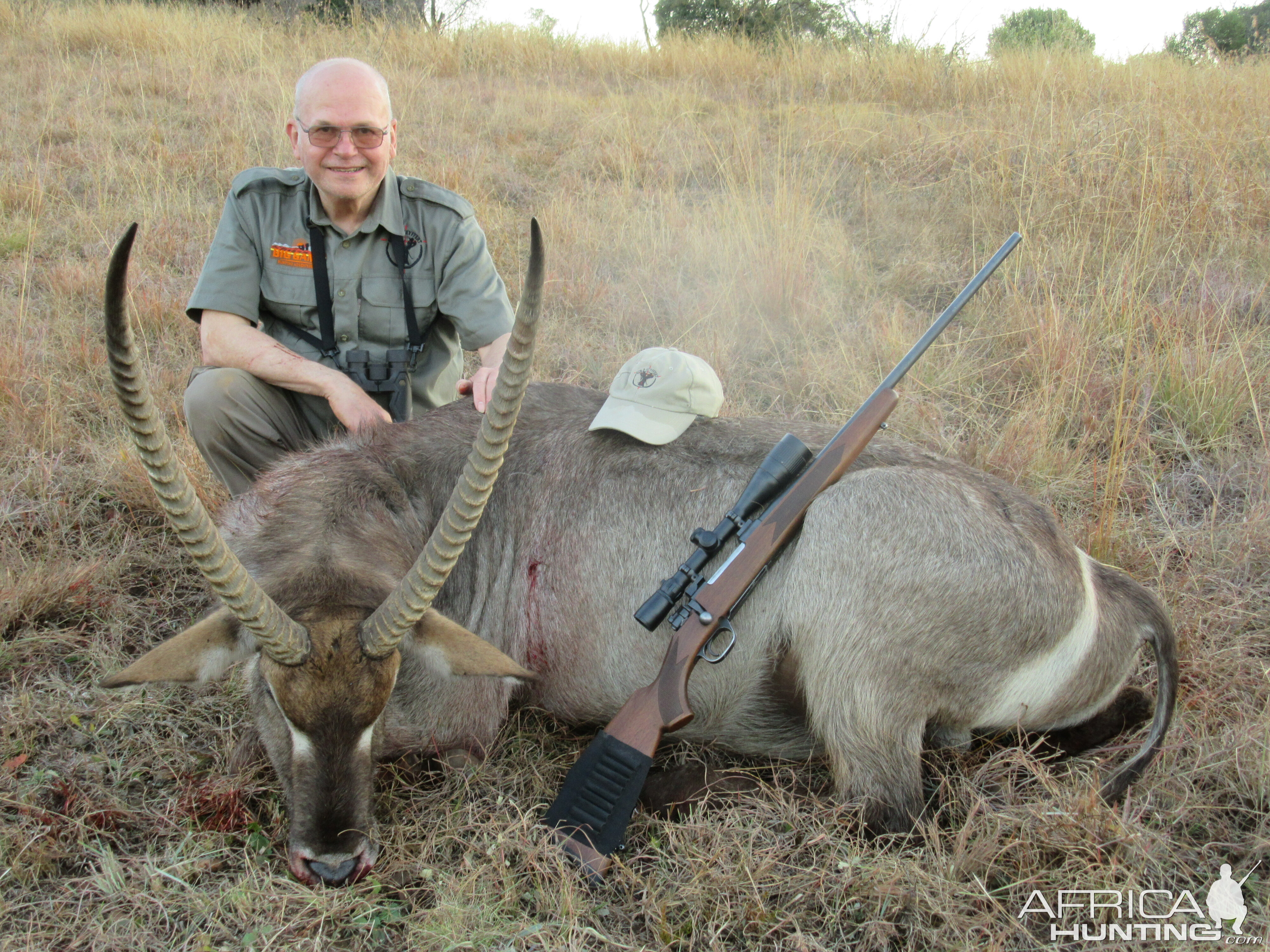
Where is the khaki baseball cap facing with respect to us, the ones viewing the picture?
facing the viewer and to the left of the viewer

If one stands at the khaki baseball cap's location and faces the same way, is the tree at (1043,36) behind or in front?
behind

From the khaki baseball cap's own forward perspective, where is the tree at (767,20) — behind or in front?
behind

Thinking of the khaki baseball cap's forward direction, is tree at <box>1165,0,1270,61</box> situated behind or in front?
behind

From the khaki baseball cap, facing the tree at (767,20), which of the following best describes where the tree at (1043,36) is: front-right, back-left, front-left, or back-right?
front-right
